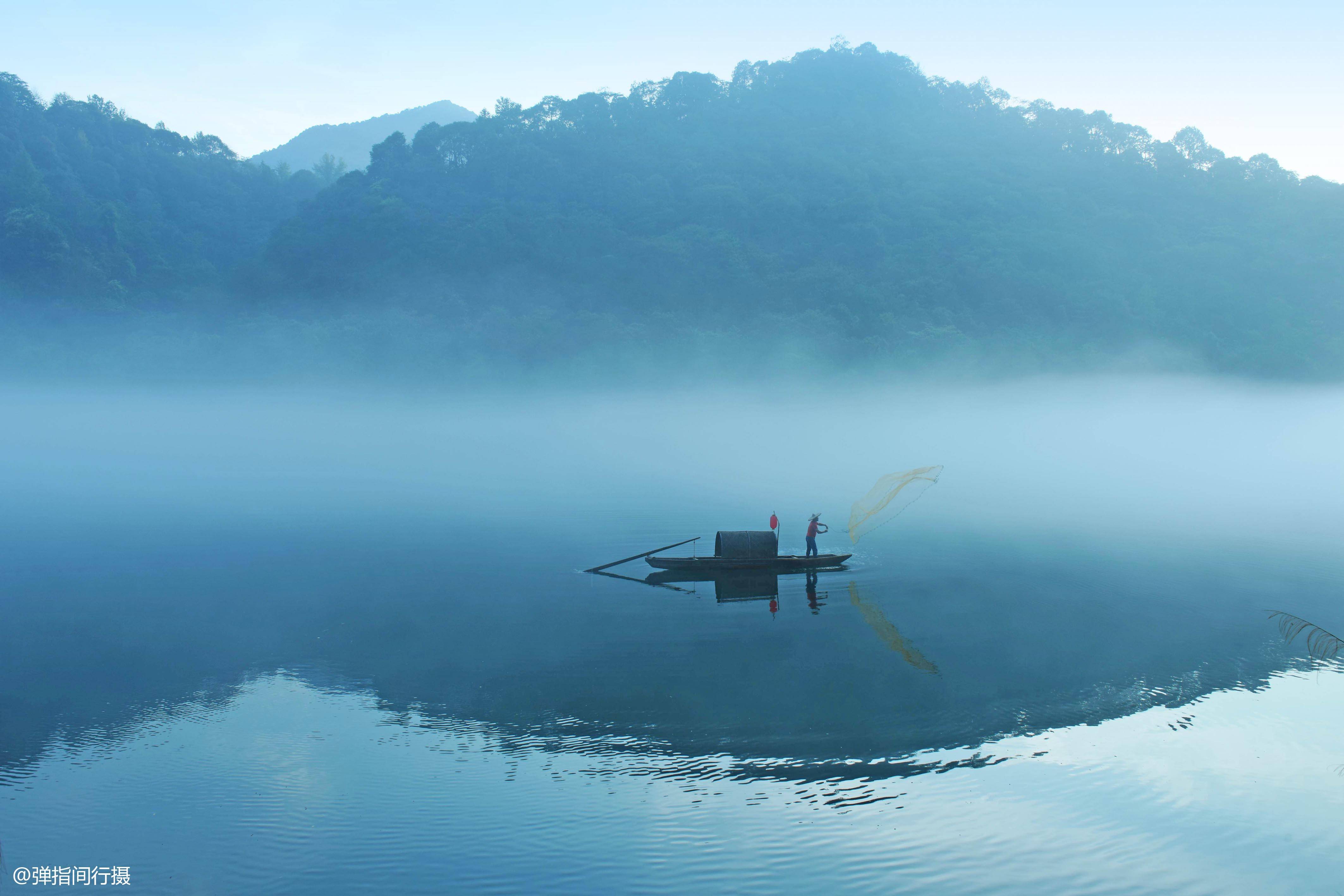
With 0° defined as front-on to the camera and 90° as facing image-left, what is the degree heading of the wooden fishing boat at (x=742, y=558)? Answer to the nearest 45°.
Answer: approximately 270°
